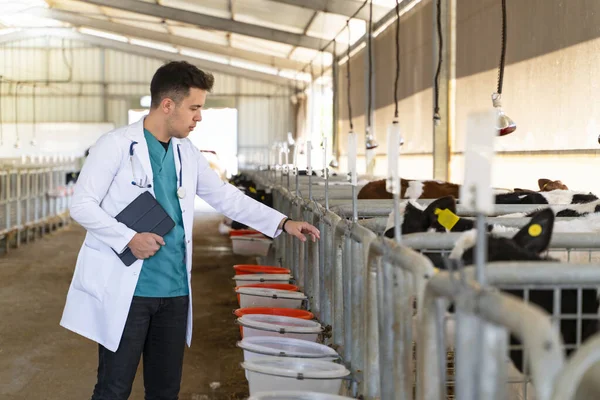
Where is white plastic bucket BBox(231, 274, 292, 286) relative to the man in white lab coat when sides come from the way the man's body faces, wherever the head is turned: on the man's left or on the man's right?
on the man's left

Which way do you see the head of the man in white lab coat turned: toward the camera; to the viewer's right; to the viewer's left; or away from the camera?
to the viewer's right

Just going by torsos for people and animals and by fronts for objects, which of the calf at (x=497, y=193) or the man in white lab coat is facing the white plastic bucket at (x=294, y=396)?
the man in white lab coat

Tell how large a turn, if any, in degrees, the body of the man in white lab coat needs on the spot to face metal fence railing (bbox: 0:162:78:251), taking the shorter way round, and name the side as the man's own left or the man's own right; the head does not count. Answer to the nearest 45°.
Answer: approximately 135° to the man's own left

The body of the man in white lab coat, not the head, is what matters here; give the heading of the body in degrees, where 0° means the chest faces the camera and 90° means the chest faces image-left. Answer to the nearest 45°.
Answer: approximately 315°

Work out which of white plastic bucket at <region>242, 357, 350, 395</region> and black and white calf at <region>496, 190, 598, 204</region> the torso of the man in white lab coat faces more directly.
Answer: the white plastic bucket

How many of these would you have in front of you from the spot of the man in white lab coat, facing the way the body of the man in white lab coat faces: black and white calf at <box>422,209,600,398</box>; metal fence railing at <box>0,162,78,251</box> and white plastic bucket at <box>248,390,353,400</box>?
2
